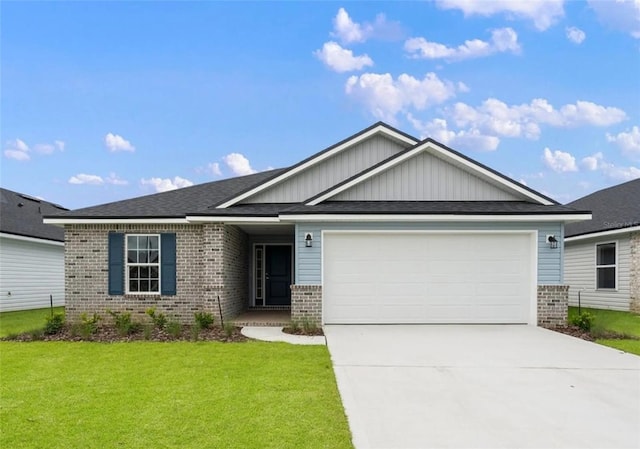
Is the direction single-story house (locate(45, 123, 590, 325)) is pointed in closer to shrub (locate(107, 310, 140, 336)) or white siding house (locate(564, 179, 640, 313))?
the shrub

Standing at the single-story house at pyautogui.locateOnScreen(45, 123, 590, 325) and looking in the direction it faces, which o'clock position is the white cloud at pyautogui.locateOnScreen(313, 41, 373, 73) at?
The white cloud is roughly at 6 o'clock from the single-story house.

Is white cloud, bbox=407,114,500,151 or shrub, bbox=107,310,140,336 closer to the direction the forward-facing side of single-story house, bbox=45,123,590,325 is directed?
the shrub
